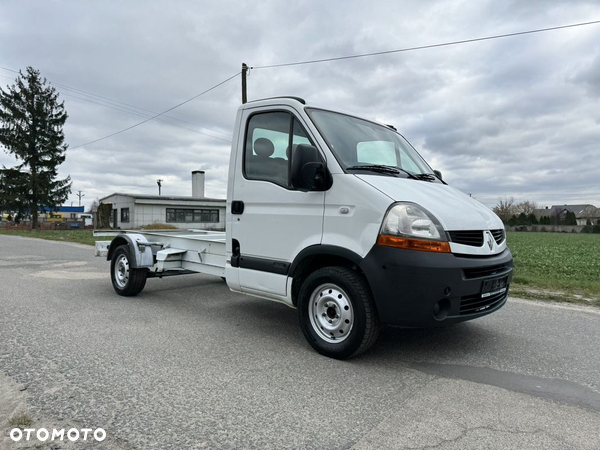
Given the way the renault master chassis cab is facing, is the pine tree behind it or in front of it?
behind

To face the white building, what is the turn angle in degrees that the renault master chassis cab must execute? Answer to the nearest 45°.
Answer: approximately 135° to its left

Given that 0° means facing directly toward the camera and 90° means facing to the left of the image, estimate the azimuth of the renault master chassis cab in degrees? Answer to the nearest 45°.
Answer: approximately 315°

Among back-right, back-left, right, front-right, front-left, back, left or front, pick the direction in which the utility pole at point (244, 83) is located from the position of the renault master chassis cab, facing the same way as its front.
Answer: back-left
